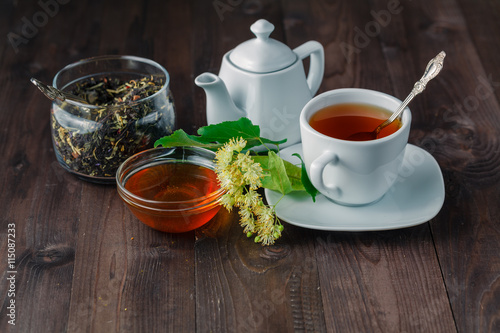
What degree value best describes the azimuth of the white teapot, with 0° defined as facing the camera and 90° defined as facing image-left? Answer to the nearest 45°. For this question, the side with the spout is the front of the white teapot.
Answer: approximately 45°
